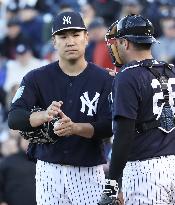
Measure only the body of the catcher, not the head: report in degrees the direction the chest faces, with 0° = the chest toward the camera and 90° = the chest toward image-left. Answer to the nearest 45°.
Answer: approximately 135°

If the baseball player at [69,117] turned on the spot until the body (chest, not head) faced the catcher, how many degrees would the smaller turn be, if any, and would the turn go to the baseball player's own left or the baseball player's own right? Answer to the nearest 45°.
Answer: approximately 45° to the baseball player's own left

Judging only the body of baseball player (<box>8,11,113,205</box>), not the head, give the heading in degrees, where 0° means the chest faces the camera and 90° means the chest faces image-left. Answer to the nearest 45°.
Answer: approximately 0°

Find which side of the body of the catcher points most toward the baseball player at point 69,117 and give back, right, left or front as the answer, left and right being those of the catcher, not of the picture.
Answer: front

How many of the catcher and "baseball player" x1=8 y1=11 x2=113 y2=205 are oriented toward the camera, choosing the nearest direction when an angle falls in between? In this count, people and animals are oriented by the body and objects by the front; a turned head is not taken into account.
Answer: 1
